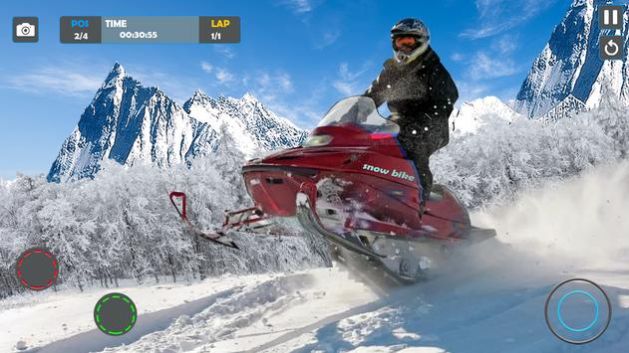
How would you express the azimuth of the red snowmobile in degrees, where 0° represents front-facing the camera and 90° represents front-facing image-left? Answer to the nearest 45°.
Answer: approximately 45°

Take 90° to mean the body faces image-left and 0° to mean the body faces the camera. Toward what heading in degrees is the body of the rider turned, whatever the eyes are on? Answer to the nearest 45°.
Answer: approximately 45°
